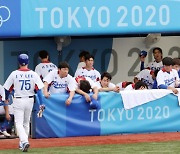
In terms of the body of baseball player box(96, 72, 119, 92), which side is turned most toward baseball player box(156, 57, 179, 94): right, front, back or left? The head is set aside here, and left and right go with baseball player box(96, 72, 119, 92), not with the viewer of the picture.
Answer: left

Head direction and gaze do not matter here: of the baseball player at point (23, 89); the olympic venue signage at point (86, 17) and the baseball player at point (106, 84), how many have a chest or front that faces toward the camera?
2

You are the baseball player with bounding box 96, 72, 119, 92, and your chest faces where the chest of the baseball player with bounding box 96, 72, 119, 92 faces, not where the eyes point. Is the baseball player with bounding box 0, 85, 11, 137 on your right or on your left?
on your right

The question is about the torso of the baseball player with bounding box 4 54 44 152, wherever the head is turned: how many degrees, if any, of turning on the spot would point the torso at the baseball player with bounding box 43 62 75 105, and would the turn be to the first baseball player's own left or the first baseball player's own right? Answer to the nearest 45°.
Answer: approximately 45° to the first baseball player's own right

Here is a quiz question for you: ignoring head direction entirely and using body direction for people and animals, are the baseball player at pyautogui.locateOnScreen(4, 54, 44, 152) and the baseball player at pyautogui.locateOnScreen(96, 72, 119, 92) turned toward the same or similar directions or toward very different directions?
very different directions

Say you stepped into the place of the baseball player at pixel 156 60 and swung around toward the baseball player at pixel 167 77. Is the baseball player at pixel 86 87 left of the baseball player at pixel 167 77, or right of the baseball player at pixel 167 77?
right

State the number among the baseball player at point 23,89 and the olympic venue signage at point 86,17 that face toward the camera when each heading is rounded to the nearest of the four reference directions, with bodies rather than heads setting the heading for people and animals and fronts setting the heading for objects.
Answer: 1

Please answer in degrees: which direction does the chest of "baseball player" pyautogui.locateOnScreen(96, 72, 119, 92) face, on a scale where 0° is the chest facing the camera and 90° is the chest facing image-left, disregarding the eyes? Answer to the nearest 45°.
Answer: approximately 0°

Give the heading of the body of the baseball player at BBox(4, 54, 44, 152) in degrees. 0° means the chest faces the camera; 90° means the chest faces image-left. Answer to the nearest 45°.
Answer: approximately 180°

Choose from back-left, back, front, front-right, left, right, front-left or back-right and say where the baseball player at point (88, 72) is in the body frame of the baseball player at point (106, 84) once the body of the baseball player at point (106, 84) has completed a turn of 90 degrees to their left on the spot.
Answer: back-left

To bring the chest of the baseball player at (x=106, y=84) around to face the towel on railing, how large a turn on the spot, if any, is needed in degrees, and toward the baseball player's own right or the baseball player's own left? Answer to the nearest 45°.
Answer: approximately 90° to the baseball player's own left
